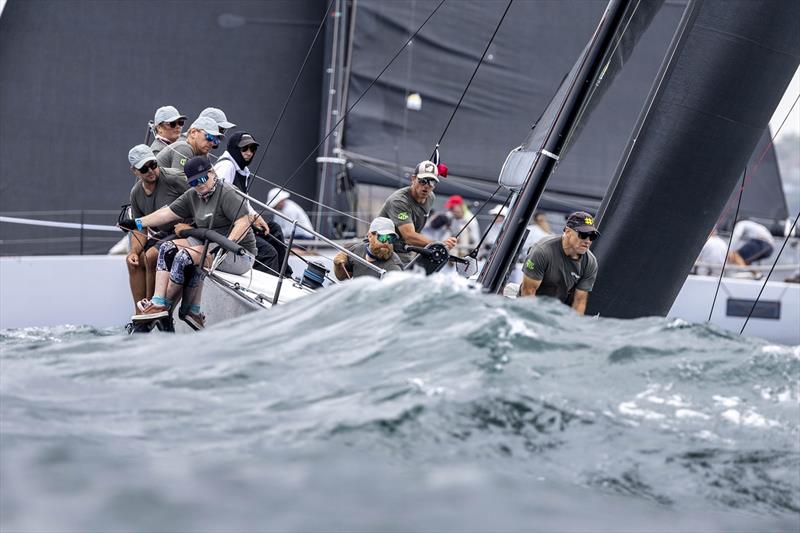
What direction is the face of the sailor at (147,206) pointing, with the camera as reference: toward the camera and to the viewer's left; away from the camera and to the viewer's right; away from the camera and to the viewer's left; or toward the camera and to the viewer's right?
toward the camera and to the viewer's right

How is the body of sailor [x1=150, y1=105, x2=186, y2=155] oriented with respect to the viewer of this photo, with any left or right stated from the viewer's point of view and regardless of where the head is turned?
facing the viewer and to the right of the viewer

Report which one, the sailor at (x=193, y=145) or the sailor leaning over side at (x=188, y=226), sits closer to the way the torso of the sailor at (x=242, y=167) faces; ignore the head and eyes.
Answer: the sailor leaning over side
